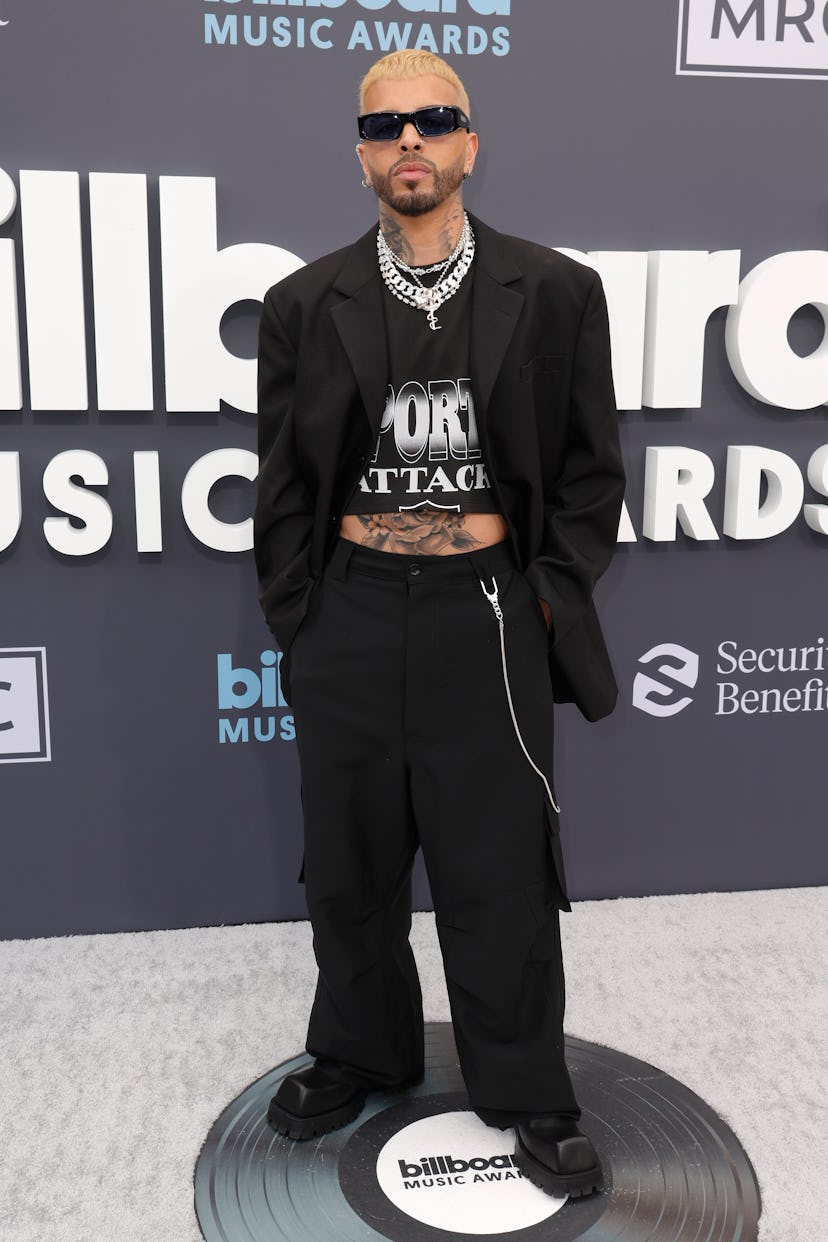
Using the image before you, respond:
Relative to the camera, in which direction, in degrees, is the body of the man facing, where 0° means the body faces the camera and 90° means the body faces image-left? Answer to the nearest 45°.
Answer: approximately 0°
